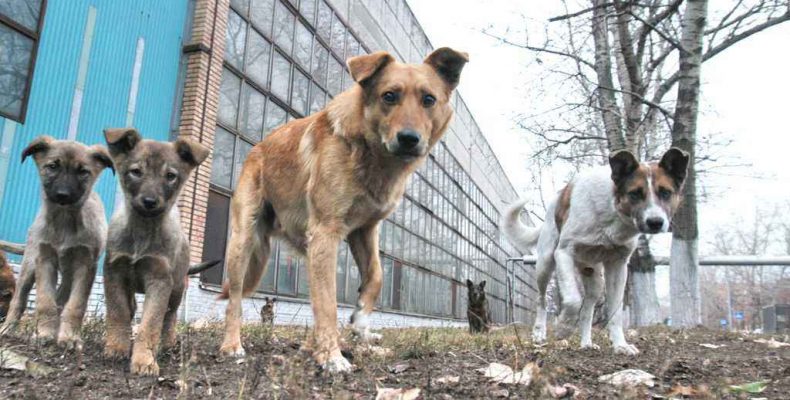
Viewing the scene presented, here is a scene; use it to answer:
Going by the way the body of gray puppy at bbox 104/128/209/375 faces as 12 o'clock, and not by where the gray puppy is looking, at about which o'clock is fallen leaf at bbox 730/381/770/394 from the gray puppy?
The fallen leaf is roughly at 10 o'clock from the gray puppy.

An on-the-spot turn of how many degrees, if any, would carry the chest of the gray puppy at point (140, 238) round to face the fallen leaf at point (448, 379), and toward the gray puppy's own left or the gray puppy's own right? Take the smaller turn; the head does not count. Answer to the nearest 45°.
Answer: approximately 45° to the gray puppy's own left

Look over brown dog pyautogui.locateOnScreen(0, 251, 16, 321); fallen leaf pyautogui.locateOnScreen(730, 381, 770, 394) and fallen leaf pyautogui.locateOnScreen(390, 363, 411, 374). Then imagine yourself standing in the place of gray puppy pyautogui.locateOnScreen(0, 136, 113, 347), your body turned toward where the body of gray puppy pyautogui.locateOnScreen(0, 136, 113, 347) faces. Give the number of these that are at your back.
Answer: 1

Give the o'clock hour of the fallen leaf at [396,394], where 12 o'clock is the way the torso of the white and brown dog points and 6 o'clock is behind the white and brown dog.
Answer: The fallen leaf is roughly at 2 o'clock from the white and brown dog.

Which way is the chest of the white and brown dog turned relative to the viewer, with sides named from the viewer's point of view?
facing the viewer and to the right of the viewer

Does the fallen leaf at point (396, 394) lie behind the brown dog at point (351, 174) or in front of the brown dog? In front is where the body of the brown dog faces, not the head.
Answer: in front

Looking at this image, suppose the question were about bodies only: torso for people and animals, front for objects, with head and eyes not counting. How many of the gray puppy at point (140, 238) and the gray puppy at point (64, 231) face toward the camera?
2

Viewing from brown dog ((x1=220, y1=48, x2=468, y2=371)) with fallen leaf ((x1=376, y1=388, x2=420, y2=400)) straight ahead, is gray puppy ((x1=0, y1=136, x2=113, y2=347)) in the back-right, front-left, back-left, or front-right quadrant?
back-right

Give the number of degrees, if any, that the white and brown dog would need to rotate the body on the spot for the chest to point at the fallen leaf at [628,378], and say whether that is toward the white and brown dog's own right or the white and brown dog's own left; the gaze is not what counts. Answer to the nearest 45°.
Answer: approximately 45° to the white and brown dog's own right

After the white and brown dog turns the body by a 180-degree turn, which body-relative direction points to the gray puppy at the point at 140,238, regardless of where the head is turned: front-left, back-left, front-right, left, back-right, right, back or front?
left
